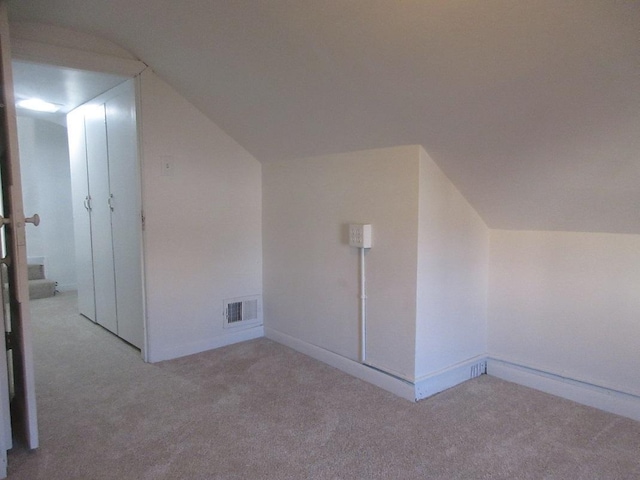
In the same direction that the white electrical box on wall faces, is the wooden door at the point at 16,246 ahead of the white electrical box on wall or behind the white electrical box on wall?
ahead

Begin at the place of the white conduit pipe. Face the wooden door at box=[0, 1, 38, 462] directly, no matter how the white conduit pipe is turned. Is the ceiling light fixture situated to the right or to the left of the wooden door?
right

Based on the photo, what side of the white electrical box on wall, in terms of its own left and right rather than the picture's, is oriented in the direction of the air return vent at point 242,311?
right

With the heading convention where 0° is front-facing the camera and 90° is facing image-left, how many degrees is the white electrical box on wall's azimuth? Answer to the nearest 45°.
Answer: approximately 45°

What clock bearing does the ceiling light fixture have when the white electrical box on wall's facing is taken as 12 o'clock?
The ceiling light fixture is roughly at 2 o'clock from the white electrical box on wall.

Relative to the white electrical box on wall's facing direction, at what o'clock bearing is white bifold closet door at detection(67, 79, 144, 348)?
The white bifold closet door is roughly at 2 o'clock from the white electrical box on wall.

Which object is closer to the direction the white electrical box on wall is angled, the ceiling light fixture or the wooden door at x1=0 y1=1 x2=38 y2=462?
the wooden door
